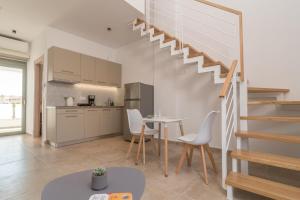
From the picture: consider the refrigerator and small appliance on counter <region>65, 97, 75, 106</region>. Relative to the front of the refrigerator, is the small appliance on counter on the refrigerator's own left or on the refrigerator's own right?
on the refrigerator's own right

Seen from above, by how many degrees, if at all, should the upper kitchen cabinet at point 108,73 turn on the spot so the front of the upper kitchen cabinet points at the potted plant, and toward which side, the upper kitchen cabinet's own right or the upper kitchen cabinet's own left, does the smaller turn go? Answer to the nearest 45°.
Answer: approximately 45° to the upper kitchen cabinet's own right

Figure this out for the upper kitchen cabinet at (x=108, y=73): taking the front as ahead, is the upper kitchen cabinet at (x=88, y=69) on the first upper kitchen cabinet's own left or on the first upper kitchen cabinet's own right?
on the first upper kitchen cabinet's own right
